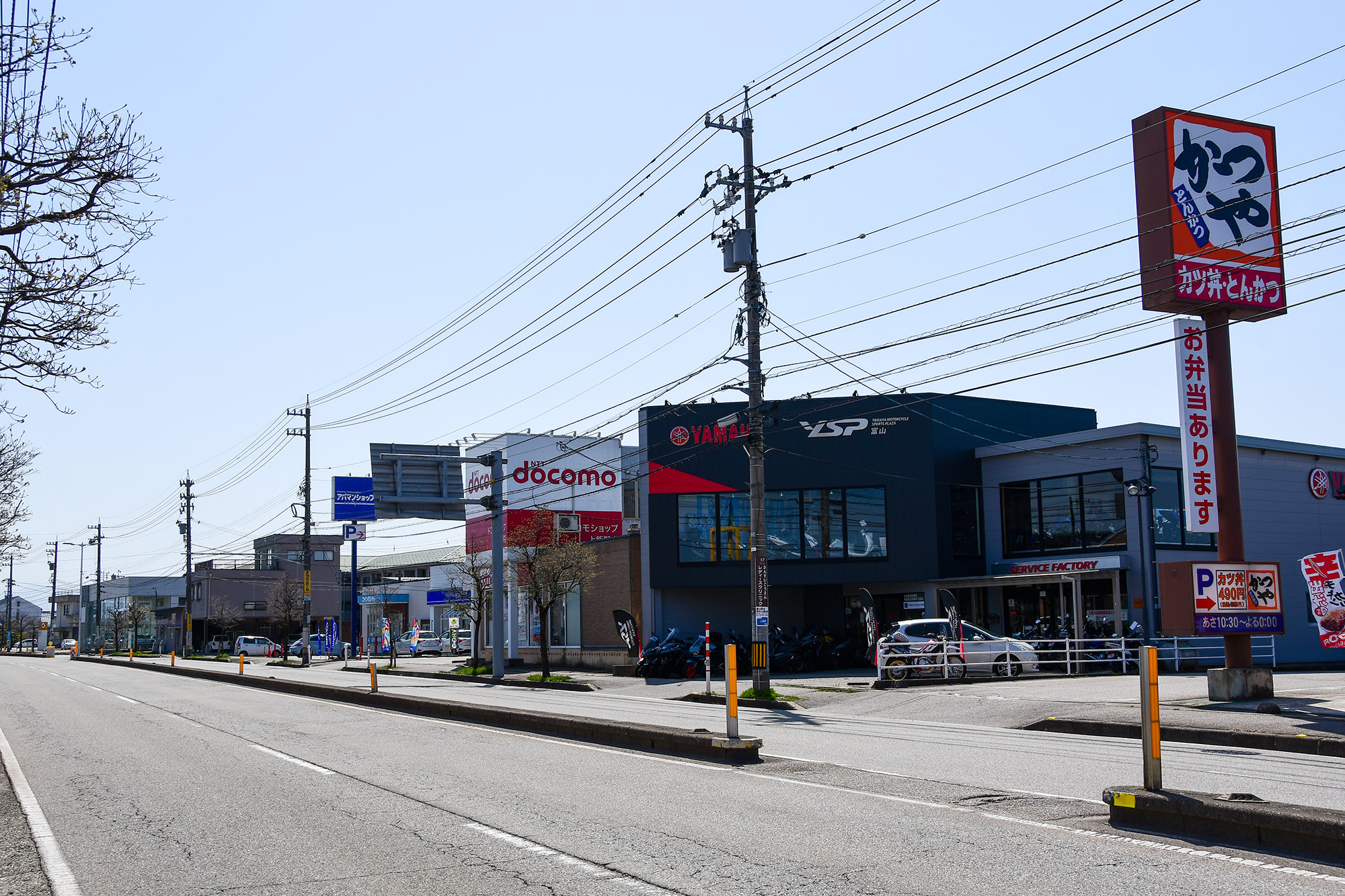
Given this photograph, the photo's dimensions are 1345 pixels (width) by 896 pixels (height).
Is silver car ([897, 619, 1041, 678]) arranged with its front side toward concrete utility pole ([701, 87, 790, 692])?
no

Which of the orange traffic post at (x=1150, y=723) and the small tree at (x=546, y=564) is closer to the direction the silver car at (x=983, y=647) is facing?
the orange traffic post

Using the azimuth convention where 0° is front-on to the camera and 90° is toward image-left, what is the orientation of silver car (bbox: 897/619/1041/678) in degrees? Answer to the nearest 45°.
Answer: approximately 270°

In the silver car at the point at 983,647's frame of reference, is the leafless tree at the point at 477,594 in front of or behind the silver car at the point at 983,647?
behind

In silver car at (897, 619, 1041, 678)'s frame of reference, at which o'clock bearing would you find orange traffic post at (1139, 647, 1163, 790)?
The orange traffic post is roughly at 3 o'clock from the silver car.

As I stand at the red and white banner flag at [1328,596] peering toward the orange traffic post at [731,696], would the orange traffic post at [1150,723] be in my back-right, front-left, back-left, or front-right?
front-left

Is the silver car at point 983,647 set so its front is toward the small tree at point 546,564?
no

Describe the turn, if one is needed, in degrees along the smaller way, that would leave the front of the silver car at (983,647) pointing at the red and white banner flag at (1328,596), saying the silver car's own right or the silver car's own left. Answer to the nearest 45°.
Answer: approximately 45° to the silver car's own right

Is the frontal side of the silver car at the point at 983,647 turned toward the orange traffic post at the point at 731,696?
no
